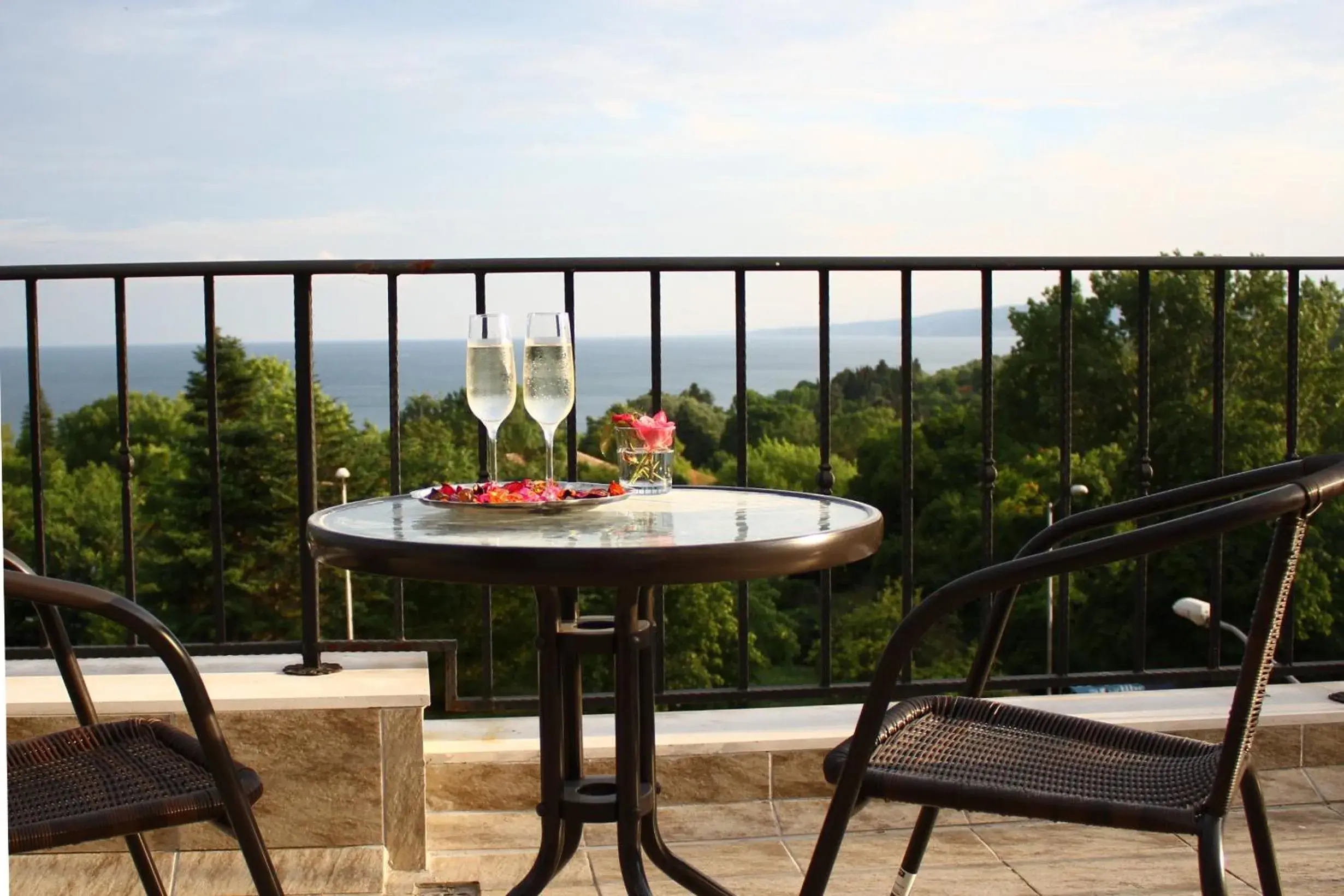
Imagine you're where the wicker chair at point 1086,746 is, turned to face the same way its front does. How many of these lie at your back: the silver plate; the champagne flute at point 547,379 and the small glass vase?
0

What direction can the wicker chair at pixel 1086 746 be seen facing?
to the viewer's left

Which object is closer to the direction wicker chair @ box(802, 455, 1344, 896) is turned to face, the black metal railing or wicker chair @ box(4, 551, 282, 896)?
the wicker chair

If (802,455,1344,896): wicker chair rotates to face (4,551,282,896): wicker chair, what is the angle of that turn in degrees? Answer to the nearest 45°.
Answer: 0° — it already faces it

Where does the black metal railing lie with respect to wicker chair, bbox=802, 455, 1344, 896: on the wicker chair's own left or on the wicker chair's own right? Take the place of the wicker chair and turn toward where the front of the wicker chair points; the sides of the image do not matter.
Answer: on the wicker chair's own right

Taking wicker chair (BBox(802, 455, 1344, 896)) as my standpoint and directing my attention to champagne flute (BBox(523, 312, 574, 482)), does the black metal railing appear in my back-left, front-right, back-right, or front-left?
front-right

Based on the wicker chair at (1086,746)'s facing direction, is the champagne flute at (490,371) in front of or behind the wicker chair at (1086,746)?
in front
